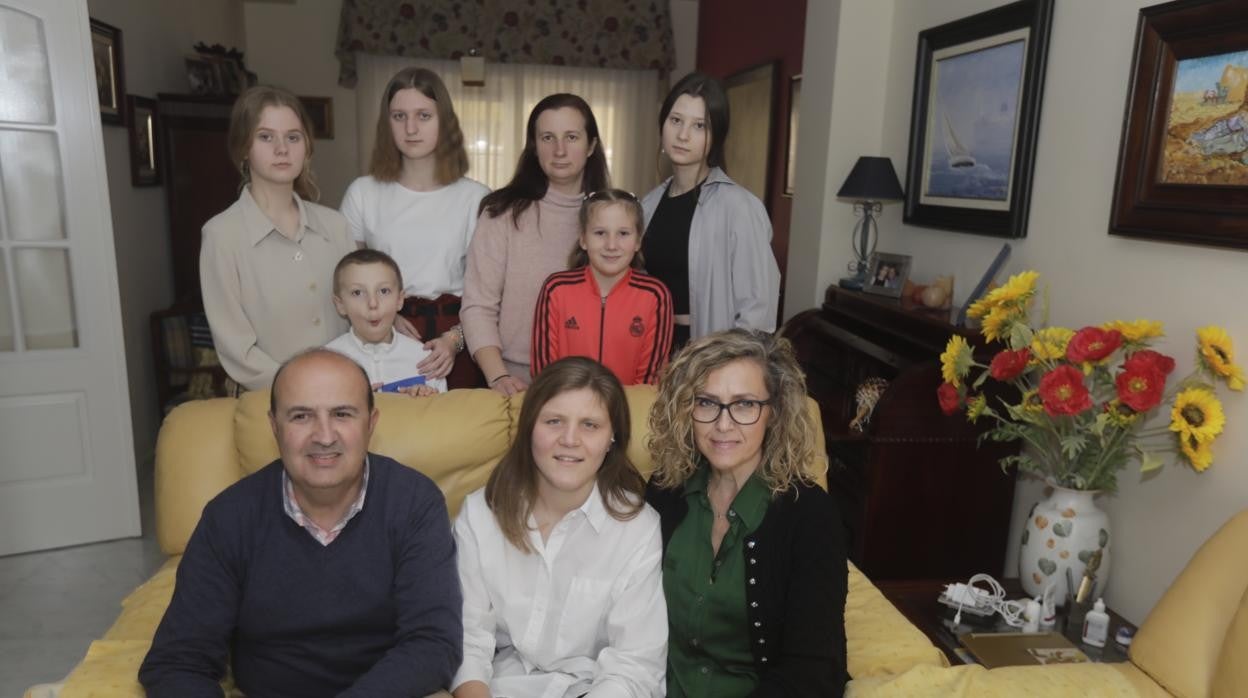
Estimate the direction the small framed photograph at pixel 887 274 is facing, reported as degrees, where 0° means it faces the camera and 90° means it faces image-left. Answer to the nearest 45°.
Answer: approximately 45°

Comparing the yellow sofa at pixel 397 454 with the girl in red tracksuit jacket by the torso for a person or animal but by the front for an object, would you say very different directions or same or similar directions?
same or similar directions

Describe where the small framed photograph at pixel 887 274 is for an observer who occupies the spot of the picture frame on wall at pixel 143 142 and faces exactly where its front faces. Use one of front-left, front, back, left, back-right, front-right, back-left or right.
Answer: front

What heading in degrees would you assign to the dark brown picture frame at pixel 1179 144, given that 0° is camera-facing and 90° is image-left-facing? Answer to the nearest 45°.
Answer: approximately 45°

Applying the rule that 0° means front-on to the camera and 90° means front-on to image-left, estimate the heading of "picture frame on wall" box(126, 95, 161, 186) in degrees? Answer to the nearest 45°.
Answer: approximately 315°

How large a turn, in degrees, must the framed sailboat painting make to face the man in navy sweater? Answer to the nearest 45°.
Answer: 0° — it already faces them

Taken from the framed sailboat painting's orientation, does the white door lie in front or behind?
in front

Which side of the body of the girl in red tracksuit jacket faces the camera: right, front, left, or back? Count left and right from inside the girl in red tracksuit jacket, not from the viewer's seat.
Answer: front

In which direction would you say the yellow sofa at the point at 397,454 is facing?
toward the camera

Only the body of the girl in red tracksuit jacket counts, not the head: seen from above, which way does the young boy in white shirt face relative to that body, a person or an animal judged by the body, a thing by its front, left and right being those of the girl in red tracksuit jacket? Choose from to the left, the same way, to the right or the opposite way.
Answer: the same way

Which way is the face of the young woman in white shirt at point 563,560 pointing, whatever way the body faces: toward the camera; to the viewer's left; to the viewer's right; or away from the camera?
toward the camera

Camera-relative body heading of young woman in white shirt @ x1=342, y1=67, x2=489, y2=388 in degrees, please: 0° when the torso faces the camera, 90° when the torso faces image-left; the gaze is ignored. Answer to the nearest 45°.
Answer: approximately 0°

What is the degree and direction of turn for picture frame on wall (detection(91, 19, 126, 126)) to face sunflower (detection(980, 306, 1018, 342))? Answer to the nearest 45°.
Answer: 0° — it already faces it

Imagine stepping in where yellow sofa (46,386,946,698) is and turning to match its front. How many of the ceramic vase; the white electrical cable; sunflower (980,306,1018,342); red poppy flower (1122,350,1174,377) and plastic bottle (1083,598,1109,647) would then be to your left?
5

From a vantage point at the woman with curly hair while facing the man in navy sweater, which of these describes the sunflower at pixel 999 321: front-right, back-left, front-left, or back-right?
back-right

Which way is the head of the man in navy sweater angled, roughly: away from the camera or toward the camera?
toward the camera

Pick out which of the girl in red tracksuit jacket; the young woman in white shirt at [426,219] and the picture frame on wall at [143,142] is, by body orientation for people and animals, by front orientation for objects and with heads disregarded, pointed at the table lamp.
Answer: the picture frame on wall
